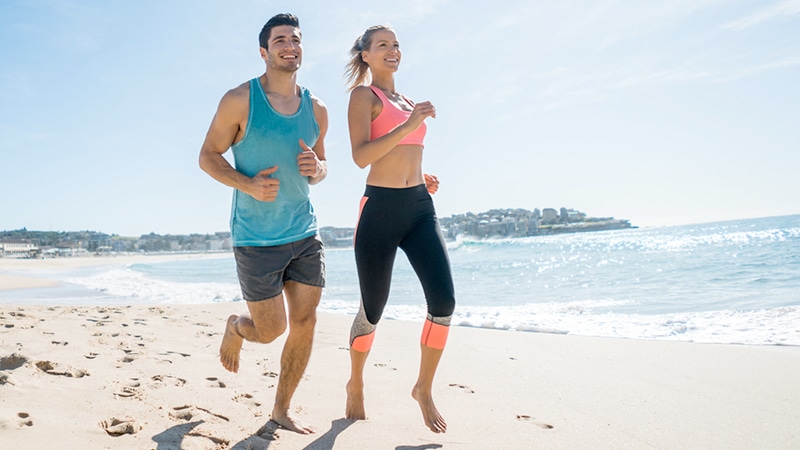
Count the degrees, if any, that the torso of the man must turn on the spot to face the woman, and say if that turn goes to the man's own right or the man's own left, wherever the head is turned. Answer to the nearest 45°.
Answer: approximately 45° to the man's own left

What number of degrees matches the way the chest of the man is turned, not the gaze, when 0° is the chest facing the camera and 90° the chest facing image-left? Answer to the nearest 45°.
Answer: approximately 315°

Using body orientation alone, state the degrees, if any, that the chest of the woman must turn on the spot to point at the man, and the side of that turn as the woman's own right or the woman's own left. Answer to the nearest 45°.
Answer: approximately 135° to the woman's own right

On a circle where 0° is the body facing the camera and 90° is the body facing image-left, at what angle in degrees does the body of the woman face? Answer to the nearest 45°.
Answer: approximately 315°
